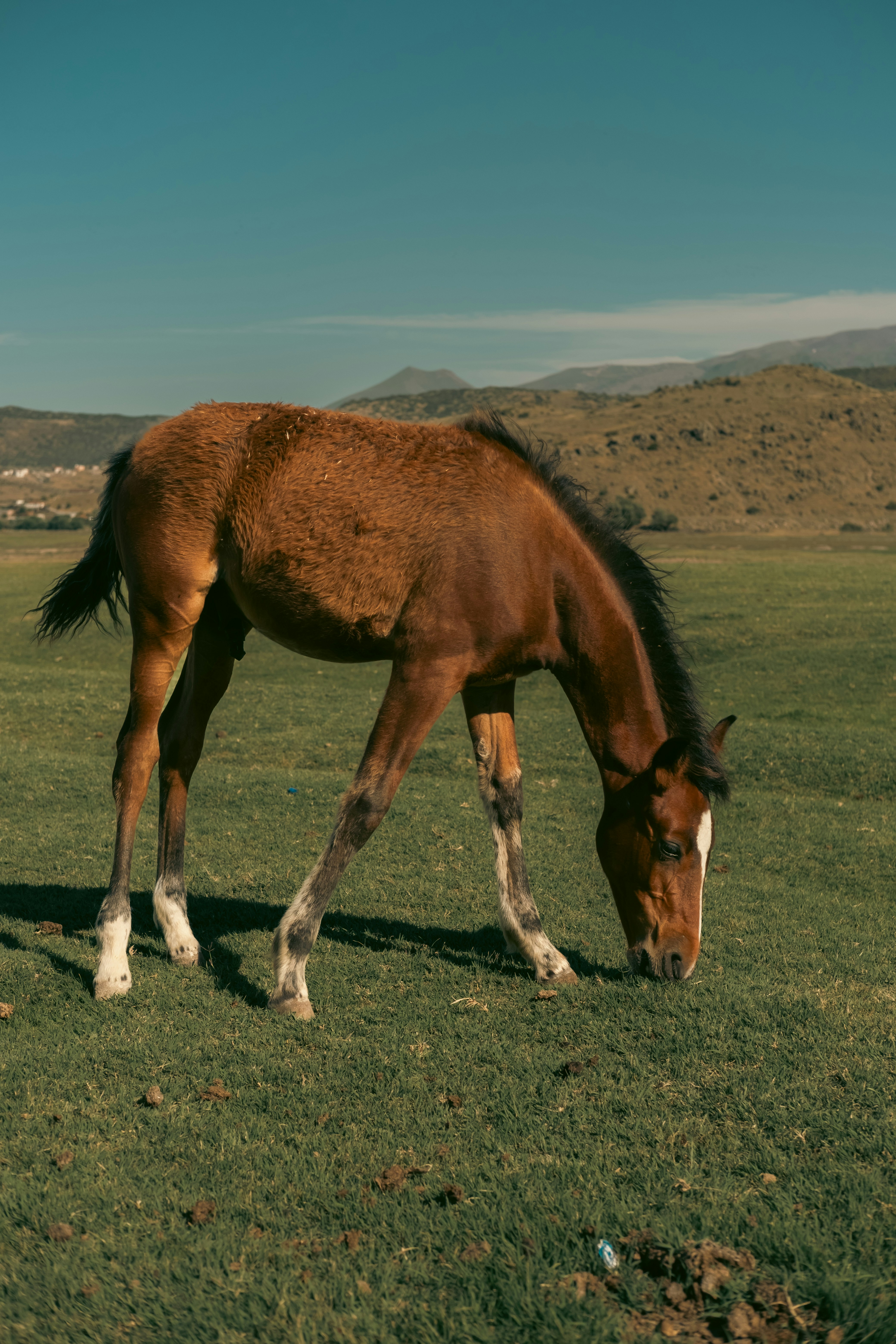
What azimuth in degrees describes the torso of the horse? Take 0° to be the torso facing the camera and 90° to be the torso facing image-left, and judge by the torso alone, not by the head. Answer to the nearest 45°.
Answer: approximately 270°

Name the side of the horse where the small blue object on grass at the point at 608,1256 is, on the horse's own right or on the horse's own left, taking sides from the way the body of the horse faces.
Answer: on the horse's own right
